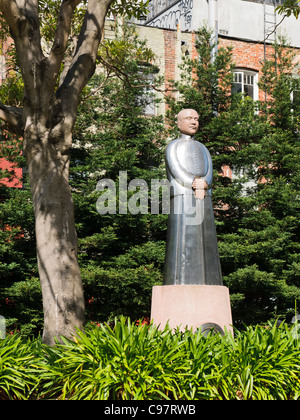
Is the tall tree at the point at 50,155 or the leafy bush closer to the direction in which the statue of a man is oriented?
the leafy bush

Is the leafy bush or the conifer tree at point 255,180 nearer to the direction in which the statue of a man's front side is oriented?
the leafy bush

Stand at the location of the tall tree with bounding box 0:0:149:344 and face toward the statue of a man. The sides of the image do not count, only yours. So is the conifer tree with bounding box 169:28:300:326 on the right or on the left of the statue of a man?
left

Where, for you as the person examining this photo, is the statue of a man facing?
facing the viewer and to the right of the viewer

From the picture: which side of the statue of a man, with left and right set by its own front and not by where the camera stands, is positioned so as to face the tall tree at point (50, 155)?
right

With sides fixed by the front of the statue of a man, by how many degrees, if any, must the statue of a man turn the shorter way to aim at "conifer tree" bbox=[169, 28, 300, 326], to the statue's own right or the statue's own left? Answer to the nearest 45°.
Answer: approximately 135° to the statue's own left
